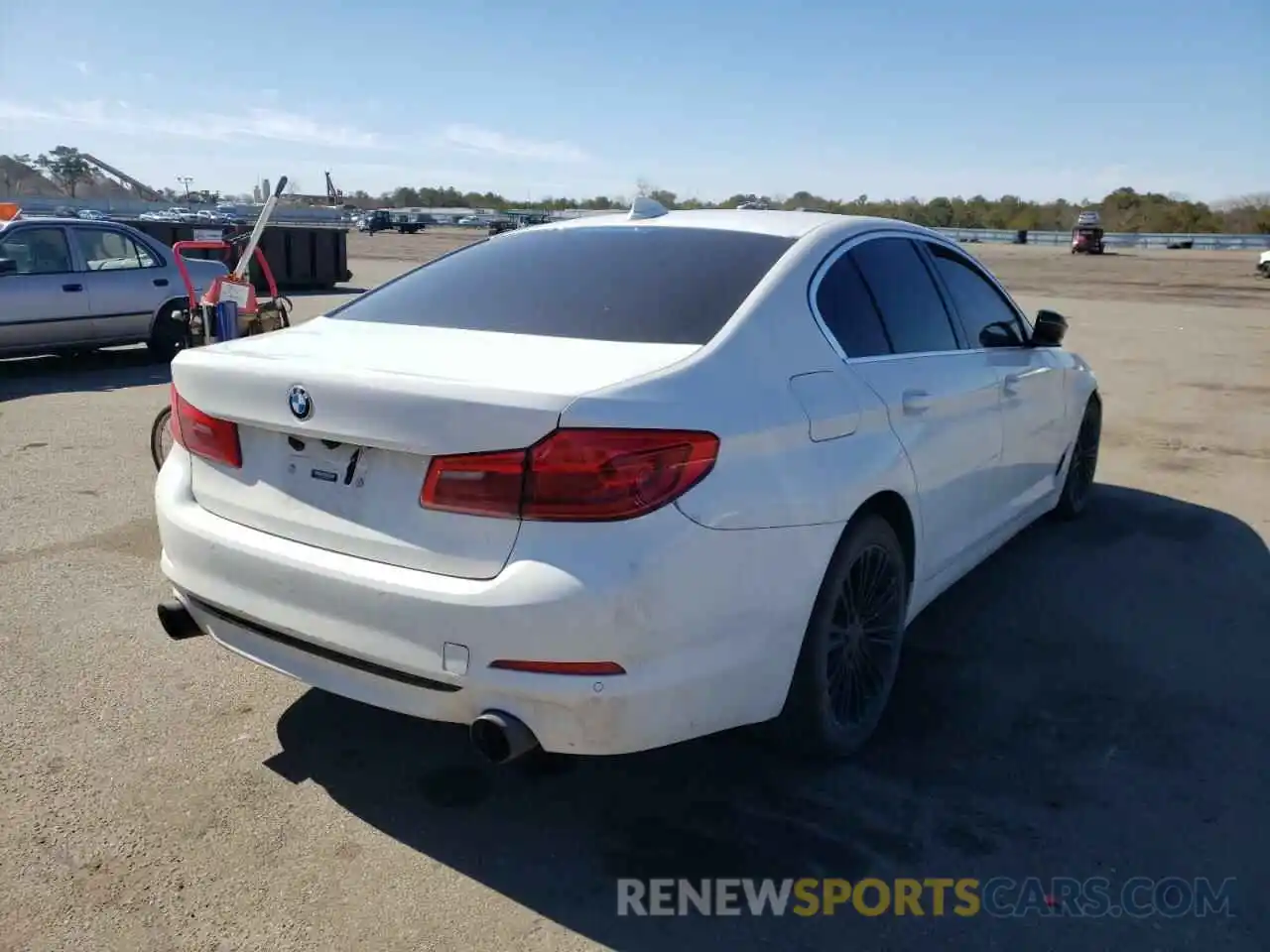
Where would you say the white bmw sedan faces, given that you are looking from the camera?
facing away from the viewer and to the right of the viewer
